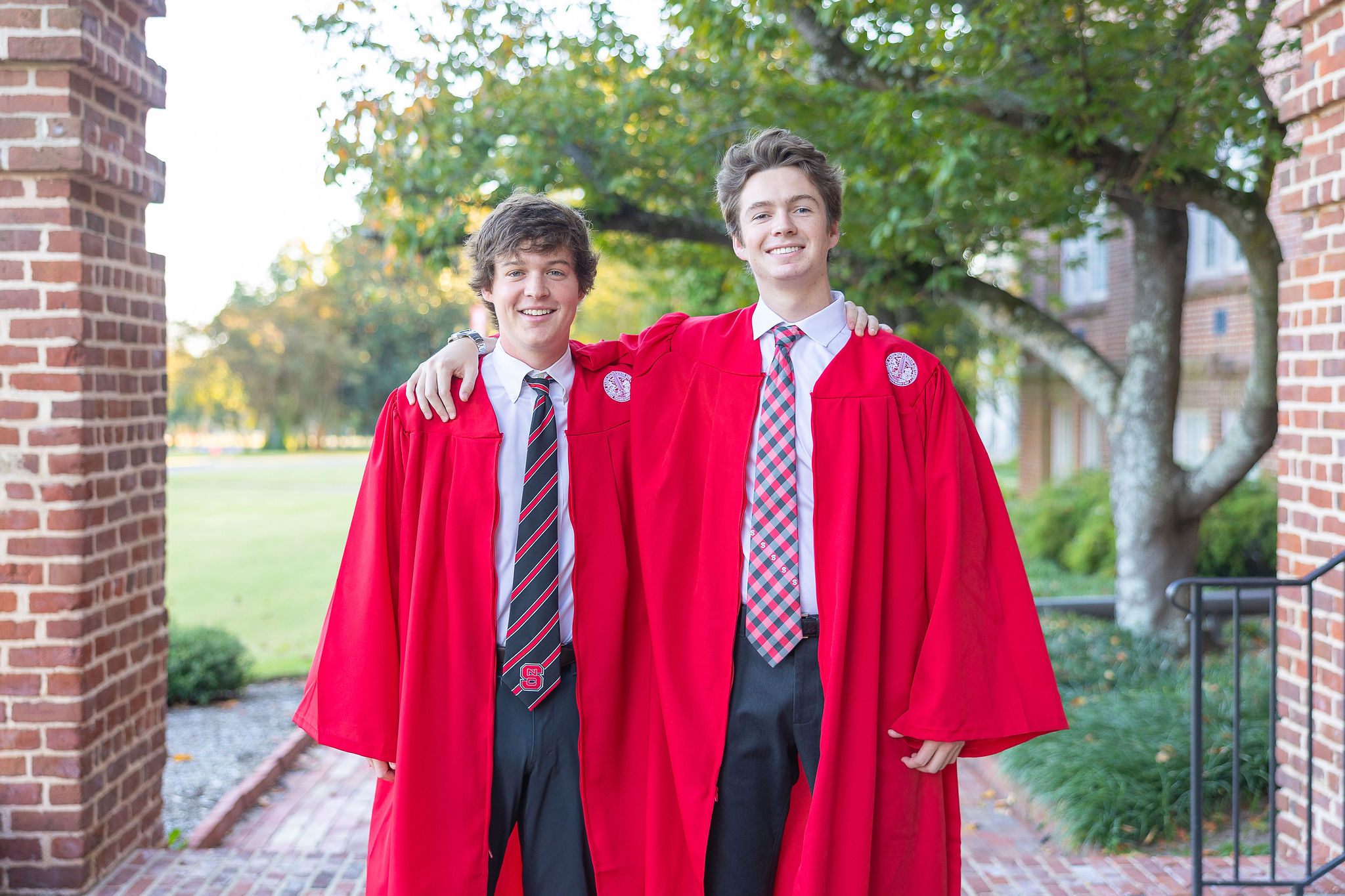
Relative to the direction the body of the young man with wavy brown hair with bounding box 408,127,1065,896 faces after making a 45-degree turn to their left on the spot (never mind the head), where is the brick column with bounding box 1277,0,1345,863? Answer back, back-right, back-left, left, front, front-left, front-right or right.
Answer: left

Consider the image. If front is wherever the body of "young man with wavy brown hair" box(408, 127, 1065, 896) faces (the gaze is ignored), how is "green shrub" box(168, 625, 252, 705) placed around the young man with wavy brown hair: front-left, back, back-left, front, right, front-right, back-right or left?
back-right

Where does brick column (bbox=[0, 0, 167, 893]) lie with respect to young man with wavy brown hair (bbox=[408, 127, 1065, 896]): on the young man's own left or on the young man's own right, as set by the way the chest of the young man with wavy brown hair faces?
on the young man's own right

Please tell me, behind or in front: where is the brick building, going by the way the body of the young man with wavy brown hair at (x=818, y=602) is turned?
behind

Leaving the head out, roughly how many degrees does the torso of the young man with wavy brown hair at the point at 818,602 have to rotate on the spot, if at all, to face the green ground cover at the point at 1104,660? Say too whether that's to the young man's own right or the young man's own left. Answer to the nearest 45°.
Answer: approximately 135° to the young man's own left

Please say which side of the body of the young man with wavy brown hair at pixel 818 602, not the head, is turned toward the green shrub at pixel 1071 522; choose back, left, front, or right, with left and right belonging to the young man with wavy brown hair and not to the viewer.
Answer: back

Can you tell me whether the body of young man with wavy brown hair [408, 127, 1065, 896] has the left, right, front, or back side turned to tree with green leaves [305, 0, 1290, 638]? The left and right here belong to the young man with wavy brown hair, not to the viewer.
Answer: back

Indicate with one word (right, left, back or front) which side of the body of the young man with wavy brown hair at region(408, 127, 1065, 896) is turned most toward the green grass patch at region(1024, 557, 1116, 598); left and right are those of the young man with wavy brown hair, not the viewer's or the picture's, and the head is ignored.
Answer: back

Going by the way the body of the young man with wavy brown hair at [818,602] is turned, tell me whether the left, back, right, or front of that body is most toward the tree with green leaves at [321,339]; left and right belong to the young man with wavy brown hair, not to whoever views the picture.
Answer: back

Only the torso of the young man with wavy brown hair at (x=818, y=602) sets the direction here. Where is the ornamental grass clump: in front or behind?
behind

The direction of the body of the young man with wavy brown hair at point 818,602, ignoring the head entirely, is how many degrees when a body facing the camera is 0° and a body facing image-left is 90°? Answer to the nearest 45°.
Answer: approximately 0°
